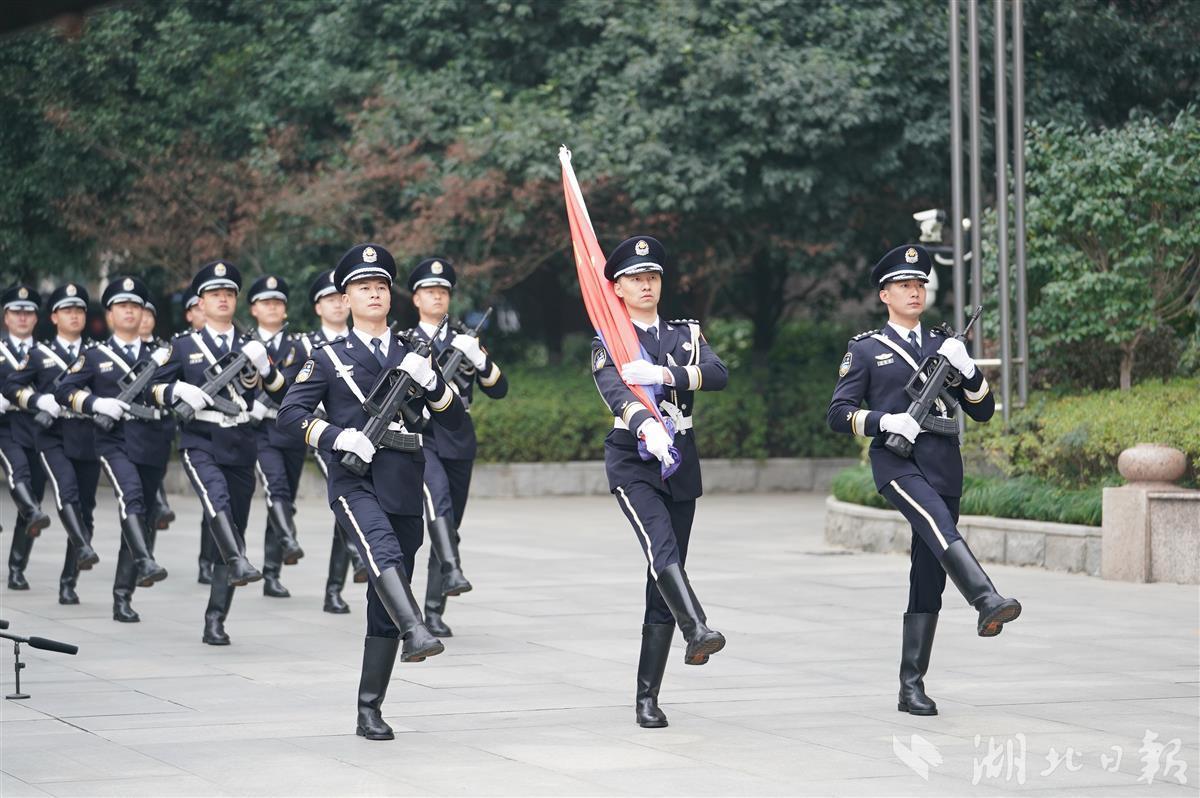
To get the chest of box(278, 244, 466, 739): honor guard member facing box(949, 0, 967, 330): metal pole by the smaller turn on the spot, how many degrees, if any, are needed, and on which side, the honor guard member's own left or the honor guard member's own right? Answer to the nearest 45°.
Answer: approximately 90° to the honor guard member's own left

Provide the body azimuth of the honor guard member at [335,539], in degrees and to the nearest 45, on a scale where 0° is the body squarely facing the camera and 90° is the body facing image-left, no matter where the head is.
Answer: approximately 315°

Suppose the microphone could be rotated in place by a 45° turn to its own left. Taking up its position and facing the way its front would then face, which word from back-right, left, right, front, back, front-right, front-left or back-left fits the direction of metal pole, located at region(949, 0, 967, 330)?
front

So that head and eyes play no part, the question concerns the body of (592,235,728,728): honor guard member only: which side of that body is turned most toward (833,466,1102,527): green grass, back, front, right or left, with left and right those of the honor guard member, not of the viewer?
left

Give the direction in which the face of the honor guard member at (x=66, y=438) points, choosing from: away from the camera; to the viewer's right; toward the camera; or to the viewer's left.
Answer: toward the camera

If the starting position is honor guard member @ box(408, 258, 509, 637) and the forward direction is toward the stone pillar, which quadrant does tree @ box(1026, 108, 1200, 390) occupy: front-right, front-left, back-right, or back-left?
front-left

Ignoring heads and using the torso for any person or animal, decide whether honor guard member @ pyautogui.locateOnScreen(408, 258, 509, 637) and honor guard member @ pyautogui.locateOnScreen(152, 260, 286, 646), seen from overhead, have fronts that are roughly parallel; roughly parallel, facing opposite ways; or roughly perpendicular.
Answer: roughly parallel

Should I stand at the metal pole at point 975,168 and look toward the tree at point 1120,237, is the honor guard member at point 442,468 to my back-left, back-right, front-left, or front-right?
back-right

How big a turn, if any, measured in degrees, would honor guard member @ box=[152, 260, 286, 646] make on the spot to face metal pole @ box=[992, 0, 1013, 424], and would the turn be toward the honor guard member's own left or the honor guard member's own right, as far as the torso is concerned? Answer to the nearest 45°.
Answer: approximately 90° to the honor guard member's own left

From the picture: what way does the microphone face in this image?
to the viewer's right

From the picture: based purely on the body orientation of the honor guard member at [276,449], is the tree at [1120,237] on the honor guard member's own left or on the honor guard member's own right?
on the honor guard member's own left

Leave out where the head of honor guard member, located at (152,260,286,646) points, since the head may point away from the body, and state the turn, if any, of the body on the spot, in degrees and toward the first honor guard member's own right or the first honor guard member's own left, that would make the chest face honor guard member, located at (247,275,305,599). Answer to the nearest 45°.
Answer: approximately 135° to the first honor guard member's own left

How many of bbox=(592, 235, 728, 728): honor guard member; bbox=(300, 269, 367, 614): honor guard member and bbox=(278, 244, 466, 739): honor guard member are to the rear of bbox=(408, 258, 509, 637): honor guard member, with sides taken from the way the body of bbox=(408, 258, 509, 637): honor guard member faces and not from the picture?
1

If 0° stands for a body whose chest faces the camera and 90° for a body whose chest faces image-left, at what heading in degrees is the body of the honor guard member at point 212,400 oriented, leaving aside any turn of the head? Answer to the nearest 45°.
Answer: approximately 315°

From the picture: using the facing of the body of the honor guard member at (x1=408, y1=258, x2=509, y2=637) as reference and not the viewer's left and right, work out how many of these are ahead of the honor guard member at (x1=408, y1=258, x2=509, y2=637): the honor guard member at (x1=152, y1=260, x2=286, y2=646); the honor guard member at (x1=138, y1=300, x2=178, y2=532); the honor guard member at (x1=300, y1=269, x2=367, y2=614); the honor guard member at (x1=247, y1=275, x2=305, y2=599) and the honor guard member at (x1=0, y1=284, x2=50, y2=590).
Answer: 0

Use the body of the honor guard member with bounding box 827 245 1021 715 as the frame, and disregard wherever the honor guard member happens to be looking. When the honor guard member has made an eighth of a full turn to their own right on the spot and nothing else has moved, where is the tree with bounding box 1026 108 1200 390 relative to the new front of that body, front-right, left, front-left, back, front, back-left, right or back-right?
back

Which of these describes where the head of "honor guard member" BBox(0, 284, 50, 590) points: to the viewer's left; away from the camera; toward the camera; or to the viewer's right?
toward the camera

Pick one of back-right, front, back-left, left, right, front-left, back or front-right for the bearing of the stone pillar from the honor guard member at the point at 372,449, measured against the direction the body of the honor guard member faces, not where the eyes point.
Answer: left
